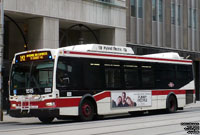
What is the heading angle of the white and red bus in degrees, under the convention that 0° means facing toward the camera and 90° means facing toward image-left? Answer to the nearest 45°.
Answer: approximately 45°
